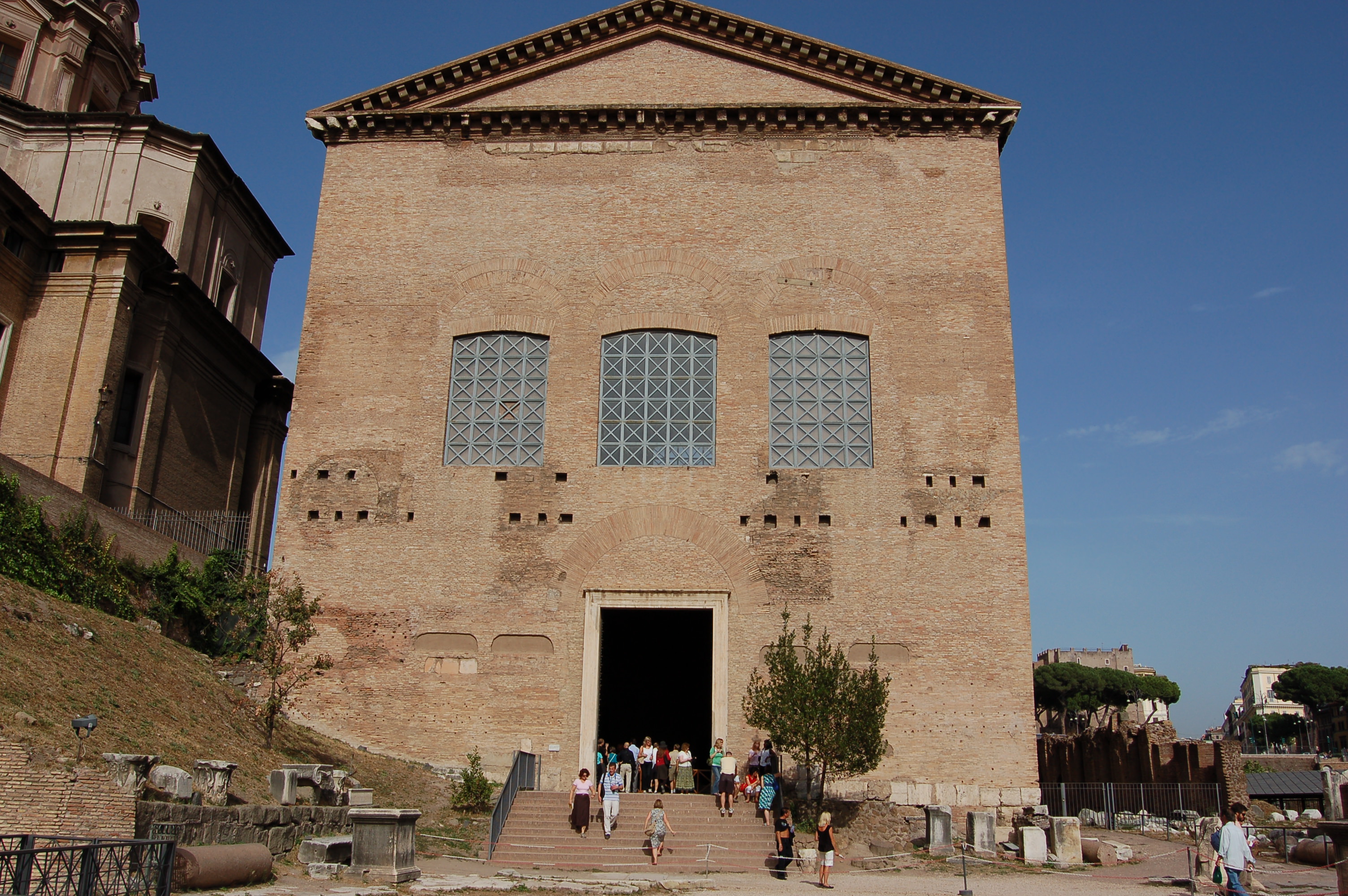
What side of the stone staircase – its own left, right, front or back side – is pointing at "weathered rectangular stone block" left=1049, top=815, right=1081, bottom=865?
left

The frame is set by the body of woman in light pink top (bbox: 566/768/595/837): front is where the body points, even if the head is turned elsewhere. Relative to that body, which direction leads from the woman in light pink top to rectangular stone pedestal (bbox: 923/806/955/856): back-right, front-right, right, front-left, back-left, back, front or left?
left

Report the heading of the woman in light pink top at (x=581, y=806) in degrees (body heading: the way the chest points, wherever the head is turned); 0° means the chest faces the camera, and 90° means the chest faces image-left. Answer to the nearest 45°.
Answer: approximately 0°

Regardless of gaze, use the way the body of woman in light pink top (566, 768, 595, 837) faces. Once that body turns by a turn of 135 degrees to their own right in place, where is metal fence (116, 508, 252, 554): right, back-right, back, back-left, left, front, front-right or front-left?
front

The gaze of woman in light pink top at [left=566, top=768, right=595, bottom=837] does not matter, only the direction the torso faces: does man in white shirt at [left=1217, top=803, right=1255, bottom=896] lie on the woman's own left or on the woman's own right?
on the woman's own left

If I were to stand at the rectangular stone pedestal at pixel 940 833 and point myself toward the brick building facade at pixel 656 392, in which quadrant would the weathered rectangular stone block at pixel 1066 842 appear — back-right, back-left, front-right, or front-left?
back-right

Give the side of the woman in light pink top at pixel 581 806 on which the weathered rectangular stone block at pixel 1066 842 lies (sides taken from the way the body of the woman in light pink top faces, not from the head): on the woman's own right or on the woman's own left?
on the woman's own left

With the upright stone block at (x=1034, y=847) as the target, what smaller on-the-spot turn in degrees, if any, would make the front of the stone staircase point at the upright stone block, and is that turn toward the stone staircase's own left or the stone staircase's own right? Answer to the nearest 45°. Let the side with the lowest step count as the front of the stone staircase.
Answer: approximately 90° to the stone staircase's own left

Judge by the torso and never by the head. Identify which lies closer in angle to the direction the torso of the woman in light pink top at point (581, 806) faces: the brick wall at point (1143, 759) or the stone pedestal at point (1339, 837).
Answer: the stone pedestal

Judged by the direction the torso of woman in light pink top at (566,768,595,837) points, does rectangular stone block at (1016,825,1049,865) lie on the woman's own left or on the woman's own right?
on the woman's own left

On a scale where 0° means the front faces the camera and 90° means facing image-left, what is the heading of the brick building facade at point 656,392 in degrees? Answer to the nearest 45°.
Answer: approximately 0°

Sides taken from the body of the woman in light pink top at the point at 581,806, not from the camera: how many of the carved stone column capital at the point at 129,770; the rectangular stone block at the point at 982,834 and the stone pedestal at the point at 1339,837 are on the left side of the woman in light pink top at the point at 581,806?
2

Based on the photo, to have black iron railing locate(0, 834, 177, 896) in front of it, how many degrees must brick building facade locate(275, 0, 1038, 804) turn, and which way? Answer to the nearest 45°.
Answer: approximately 45° to its right

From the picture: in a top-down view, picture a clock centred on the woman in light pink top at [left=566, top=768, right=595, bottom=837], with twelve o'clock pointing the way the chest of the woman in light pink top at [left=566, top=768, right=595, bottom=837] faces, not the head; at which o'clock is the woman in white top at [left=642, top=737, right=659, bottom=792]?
the woman in white top at [left=642, top=737, right=659, bottom=792] is roughly at 7 o'clock from the woman in light pink top at [left=566, top=768, right=595, bottom=837].

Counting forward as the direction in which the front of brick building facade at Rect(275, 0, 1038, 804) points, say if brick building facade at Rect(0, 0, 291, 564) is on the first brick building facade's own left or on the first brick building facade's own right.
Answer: on the first brick building facade's own right
